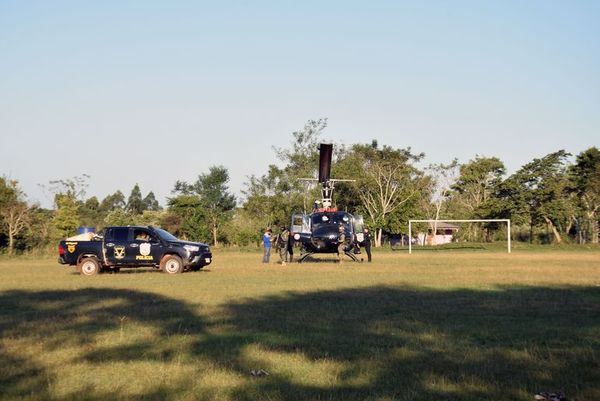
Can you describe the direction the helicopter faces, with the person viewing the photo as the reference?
facing the viewer

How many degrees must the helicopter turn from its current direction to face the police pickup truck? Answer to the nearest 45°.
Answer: approximately 45° to its right

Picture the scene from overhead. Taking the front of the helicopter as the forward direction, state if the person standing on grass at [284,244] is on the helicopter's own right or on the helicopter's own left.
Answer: on the helicopter's own right

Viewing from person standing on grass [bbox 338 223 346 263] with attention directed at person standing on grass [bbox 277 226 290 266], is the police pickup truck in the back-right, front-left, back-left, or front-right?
front-left
